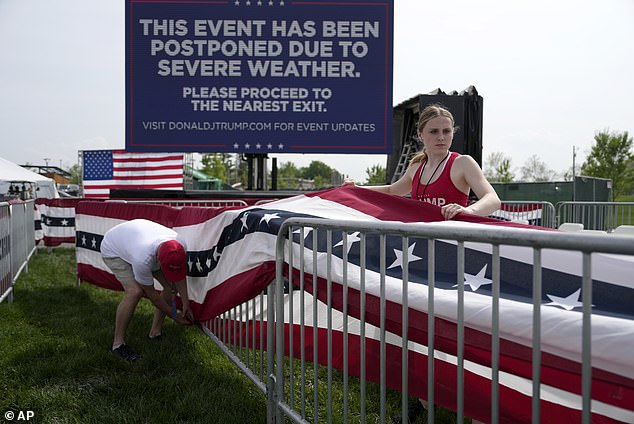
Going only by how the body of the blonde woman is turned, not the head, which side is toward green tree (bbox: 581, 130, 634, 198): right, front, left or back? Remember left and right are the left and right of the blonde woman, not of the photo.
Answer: back

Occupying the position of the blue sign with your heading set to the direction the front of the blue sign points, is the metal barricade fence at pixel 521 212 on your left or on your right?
on your left

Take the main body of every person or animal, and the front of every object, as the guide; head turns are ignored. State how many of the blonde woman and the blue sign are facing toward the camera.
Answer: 2

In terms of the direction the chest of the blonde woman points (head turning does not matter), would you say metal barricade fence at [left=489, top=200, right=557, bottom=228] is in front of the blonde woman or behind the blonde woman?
behind

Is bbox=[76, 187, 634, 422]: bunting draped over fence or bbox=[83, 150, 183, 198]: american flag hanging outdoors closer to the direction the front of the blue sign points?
the bunting draped over fence

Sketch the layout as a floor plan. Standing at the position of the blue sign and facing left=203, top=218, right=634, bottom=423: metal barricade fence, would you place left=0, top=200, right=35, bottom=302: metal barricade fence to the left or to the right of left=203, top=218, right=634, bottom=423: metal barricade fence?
right

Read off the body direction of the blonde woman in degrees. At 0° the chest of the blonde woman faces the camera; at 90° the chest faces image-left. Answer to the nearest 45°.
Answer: approximately 0°
